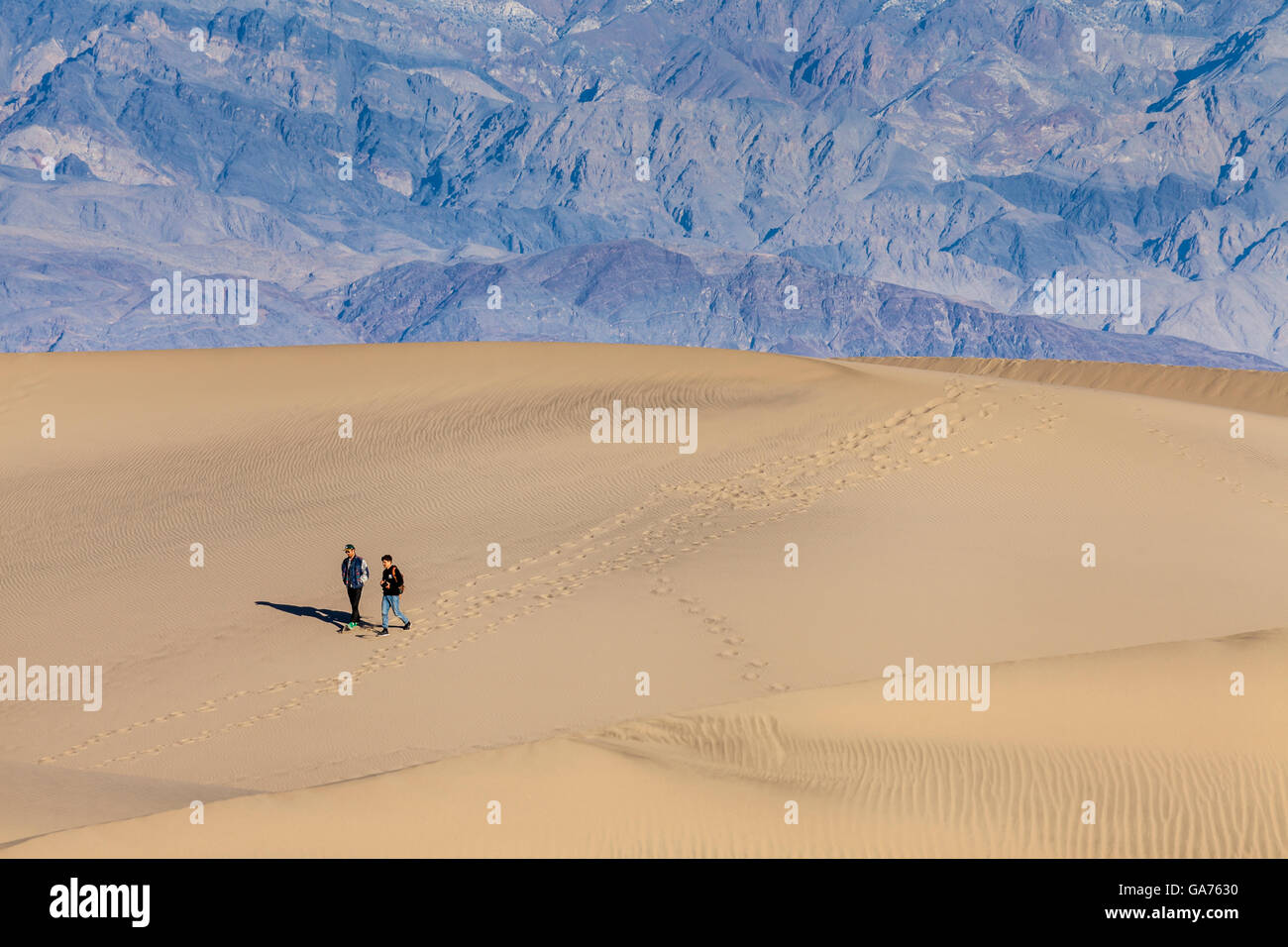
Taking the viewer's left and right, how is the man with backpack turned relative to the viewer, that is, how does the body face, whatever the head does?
facing the viewer and to the left of the viewer

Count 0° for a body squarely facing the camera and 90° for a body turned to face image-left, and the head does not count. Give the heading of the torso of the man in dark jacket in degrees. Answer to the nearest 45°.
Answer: approximately 45°

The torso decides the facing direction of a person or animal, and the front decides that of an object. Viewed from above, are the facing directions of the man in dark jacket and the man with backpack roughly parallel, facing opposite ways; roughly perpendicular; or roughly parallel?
roughly parallel

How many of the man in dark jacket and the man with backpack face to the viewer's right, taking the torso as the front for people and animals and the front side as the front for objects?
0
